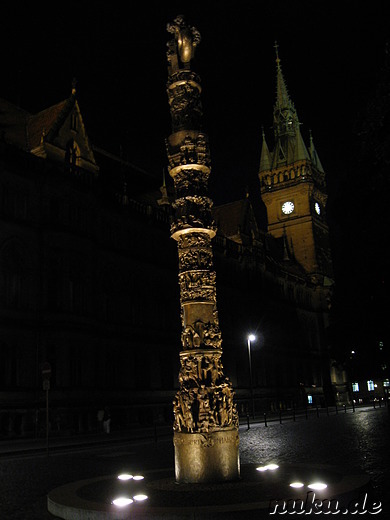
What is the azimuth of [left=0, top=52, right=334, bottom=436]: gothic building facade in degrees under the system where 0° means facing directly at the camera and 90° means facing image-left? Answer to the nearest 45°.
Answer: approximately 315°

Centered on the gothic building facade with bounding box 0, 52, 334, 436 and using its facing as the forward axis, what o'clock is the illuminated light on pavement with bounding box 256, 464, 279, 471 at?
The illuminated light on pavement is roughly at 1 o'clock from the gothic building facade.

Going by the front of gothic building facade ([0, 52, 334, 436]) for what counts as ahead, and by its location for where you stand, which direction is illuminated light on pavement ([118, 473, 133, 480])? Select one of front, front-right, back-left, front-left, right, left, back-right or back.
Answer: front-right

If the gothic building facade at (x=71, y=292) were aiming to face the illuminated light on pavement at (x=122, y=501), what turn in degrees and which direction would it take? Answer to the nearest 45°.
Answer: approximately 45° to its right

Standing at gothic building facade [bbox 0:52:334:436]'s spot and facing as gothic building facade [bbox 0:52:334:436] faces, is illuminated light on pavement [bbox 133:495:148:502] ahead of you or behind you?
ahead

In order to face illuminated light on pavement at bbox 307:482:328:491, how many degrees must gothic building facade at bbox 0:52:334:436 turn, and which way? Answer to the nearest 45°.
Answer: approximately 45° to its right

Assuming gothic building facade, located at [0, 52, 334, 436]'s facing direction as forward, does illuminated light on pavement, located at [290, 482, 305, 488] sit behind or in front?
in front

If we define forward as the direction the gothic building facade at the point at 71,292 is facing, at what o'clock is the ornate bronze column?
The ornate bronze column is roughly at 1 o'clock from the gothic building facade.
